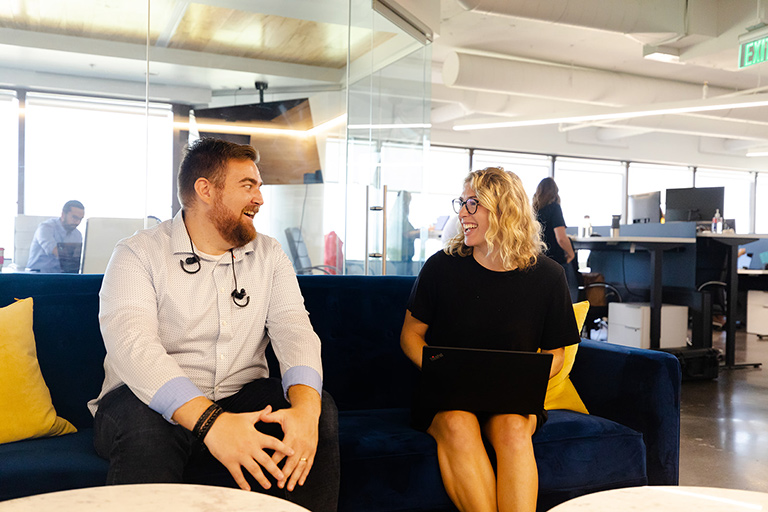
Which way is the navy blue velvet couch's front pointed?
toward the camera

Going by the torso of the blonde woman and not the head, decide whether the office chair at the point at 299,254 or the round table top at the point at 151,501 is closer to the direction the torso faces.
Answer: the round table top

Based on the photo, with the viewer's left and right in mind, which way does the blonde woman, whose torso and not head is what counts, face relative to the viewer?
facing the viewer

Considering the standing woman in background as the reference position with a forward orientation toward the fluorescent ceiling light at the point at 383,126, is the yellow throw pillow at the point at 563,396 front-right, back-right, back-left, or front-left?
front-left

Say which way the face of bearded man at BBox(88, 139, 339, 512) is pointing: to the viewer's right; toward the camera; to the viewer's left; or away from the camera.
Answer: to the viewer's right

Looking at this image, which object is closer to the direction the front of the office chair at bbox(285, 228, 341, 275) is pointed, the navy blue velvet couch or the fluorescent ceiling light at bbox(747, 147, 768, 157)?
the fluorescent ceiling light

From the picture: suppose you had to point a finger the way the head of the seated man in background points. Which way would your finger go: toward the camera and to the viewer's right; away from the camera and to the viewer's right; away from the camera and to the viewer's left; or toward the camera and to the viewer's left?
toward the camera and to the viewer's right

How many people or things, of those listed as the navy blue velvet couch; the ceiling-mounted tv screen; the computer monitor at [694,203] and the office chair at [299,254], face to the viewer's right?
1

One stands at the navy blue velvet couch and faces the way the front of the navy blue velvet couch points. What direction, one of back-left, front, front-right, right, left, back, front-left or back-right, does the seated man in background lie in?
back-right

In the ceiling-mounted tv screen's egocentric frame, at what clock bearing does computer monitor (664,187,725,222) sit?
The computer monitor is roughly at 7 o'clock from the ceiling-mounted tv screen.

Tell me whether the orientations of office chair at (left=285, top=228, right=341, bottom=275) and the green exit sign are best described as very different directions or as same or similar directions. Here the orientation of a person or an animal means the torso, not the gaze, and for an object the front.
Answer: very different directions

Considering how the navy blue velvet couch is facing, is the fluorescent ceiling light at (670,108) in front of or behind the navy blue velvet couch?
behind

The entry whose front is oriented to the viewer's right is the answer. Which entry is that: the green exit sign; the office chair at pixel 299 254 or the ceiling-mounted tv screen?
the office chair

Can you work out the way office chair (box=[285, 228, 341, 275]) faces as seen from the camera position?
facing to the right of the viewer

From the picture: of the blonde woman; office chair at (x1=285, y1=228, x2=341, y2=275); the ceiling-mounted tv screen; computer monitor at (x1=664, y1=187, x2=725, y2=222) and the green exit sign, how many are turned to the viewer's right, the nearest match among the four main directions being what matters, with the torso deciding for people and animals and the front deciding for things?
1
